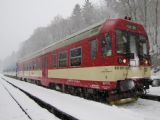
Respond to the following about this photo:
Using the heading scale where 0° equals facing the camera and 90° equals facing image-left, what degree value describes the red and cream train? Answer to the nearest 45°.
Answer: approximately 315°
